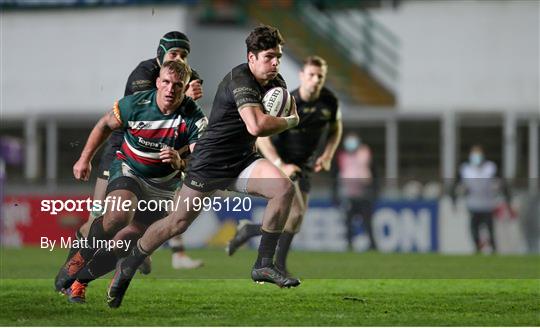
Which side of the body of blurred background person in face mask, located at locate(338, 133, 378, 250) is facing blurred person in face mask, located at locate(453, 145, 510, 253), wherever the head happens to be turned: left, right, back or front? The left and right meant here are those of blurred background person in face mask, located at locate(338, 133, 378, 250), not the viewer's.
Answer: left

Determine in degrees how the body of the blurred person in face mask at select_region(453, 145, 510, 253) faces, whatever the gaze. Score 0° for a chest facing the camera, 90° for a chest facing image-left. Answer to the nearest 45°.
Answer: approximately 0°

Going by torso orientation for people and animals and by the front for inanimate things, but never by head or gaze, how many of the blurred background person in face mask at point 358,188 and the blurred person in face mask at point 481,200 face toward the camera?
2

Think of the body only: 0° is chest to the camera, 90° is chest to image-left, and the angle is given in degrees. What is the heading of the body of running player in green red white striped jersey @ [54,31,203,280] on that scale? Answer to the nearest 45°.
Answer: approximately 315°

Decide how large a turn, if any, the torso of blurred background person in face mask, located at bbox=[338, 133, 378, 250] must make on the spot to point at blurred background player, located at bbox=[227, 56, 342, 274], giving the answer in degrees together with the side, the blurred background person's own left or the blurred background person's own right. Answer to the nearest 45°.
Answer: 0° — they already face them

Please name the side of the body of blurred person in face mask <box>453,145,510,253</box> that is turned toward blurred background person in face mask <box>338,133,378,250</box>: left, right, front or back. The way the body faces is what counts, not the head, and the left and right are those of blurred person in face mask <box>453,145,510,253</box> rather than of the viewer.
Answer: right
